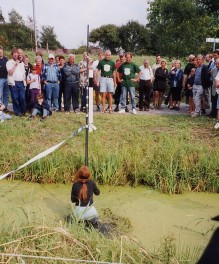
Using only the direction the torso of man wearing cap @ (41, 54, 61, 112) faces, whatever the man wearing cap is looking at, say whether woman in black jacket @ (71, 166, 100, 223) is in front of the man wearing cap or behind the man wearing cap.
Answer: in front

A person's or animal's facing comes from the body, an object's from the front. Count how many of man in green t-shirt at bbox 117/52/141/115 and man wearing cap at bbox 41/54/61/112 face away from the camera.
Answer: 0

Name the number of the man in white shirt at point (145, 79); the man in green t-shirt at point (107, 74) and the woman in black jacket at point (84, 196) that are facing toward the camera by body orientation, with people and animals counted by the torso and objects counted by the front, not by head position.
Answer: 2

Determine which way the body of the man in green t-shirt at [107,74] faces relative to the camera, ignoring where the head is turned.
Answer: toward the camera

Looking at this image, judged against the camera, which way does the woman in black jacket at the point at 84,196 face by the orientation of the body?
away from the camera

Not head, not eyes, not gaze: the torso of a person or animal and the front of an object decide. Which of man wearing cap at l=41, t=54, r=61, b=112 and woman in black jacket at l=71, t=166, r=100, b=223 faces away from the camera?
the woman in black jacket

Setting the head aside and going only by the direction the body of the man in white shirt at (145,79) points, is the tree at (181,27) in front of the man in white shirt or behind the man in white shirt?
behind

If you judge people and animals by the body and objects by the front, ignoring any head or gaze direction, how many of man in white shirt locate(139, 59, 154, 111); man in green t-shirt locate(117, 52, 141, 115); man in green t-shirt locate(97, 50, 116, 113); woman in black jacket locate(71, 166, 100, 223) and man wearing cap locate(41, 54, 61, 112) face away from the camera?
1

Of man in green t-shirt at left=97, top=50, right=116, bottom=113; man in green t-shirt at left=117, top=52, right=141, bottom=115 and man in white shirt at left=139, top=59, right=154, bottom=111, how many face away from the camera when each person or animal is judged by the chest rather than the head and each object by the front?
0

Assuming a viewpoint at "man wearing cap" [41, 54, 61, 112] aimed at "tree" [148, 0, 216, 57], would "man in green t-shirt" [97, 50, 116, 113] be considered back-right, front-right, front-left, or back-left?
front-right

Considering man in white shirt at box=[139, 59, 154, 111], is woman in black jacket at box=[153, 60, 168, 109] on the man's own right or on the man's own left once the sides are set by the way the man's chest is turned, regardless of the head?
on the man's own left

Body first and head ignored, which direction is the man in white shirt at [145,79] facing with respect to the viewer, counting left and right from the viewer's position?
facing the viewer

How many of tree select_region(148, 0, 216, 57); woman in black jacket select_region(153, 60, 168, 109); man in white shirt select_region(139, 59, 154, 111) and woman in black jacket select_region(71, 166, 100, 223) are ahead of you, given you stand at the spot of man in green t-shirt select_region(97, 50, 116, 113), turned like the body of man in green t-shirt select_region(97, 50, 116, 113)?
1

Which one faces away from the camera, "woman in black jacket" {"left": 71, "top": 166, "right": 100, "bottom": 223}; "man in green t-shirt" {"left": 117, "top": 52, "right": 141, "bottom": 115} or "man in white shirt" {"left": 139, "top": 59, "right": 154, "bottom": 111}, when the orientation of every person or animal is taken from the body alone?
the woman in black jacket

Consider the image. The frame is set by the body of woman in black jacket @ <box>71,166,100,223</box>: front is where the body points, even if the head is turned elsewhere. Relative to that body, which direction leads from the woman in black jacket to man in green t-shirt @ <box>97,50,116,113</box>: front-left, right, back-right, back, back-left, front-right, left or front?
front

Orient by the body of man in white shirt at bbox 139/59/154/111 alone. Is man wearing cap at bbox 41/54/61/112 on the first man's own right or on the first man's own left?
on the first man's own right

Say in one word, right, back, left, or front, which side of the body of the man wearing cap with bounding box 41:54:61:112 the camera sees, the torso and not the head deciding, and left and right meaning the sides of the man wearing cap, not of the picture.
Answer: front

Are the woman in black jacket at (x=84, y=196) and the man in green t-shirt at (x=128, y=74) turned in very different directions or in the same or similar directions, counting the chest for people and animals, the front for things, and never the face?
very different directions
